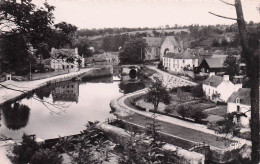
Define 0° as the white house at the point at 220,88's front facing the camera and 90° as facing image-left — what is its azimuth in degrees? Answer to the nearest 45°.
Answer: approximately 45°

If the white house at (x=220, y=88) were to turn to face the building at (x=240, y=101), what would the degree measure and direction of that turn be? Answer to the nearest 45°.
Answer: approximately 45° to its left

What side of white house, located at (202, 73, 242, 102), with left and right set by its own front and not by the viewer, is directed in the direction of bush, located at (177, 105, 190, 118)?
front

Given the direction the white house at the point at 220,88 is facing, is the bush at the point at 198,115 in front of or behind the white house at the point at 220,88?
in front

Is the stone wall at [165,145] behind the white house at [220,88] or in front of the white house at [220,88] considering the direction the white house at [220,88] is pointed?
in front

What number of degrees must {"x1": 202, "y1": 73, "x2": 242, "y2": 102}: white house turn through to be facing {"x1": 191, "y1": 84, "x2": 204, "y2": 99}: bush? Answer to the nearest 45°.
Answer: approximately 90° to its right

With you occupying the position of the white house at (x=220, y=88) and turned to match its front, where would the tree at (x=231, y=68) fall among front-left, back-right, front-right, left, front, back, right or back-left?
back-right
